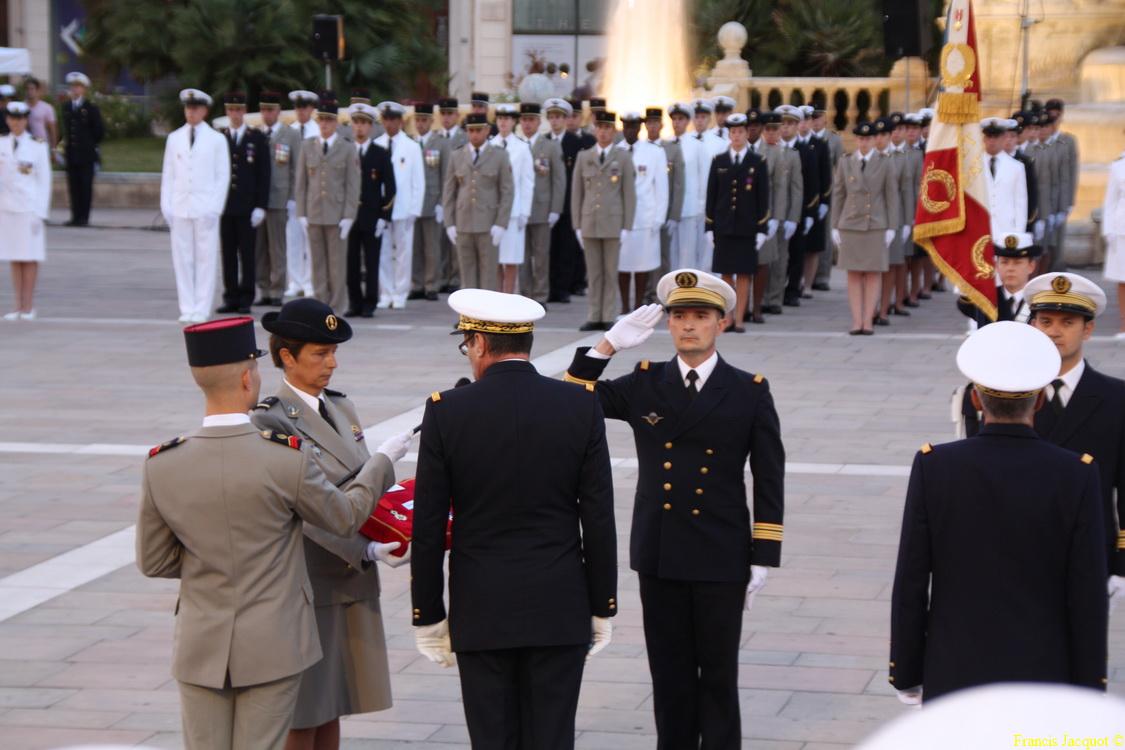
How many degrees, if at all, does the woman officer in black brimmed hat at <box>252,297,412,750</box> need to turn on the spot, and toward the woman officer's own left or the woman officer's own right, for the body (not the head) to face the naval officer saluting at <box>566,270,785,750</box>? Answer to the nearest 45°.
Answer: approximately 45° to the woman officer's own left

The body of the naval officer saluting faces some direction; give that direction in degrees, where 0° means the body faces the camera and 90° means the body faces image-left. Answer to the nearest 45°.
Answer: approximately 0°

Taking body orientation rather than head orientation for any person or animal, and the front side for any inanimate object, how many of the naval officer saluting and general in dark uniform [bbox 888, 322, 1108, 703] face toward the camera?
1

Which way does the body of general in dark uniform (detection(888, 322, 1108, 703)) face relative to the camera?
away from the camera

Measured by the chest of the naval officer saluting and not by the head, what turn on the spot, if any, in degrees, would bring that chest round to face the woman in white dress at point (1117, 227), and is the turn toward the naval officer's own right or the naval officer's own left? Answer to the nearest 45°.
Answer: approximately 180°

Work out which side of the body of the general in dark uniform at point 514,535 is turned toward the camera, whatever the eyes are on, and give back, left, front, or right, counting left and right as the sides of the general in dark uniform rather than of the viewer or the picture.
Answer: back

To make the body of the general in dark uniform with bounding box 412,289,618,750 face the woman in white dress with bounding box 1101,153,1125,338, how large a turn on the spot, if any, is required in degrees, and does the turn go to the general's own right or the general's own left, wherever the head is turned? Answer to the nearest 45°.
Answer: approximately 45° to the general's own right

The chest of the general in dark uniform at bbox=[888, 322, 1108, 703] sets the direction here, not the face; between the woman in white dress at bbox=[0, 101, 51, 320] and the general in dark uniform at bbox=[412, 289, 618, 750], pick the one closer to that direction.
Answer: the woman in white dress

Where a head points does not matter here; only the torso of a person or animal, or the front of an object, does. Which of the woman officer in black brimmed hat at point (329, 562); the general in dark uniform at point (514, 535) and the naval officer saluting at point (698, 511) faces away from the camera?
the general in dark uniform

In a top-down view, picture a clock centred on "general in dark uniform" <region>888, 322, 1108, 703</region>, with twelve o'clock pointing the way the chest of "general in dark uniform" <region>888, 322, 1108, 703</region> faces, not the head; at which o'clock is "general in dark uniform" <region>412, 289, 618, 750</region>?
"general in dark uniform" <region>412, 289, 618, 750</region> is roughly at 9 o'clock from "general in dark uniform" <region>888, 322, 1108, 703</region>.

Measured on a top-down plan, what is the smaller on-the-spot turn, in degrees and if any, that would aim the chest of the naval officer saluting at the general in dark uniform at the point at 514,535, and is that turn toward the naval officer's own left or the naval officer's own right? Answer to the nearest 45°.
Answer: approximately 45° to the naval officer's own right
